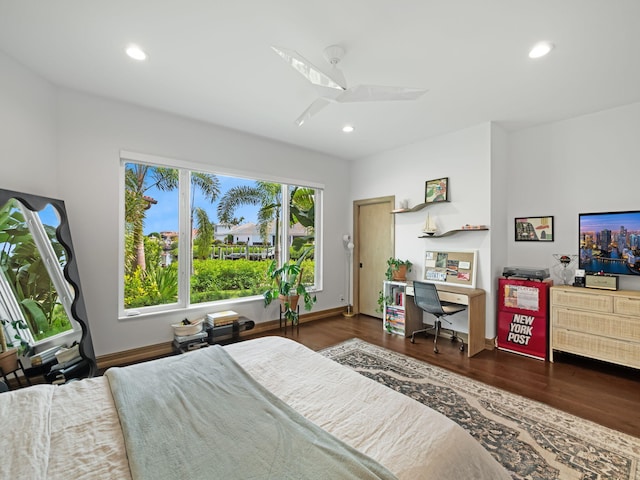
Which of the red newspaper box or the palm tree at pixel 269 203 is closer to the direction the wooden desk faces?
the palm tree

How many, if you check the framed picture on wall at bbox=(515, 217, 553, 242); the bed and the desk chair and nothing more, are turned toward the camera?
1

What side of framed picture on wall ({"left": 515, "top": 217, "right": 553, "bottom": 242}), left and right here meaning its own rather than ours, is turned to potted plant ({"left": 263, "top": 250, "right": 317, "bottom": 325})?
right

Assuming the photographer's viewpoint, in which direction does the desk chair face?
facing away from the viewer and to the right of the viewer

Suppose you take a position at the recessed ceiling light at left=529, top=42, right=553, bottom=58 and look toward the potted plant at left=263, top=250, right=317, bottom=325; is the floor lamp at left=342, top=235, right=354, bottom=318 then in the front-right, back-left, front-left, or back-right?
front-right

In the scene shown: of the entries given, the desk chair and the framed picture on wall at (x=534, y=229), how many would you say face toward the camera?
1

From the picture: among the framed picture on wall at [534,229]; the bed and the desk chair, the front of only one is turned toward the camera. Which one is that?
the framed picture on wall

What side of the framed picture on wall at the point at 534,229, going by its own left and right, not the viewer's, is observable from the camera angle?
front

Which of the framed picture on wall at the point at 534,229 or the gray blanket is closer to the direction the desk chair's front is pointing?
the framed picture on wall

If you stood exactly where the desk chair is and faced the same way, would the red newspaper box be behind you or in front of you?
in front

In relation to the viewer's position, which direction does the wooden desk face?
facing the viewer and to the left of the viewer

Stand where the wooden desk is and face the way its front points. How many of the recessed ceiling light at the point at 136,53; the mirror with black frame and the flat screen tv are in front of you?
2

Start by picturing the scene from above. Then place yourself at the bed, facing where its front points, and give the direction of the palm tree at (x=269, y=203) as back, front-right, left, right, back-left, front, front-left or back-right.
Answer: front-left

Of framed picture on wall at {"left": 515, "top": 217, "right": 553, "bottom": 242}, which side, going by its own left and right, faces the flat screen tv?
left

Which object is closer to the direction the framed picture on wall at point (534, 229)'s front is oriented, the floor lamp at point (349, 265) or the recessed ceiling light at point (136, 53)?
the recessed ceiling light

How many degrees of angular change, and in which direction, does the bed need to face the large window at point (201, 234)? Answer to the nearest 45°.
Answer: approximately 45° to its left

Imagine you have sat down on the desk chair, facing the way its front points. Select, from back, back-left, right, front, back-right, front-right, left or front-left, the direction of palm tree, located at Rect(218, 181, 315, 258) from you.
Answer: back-left

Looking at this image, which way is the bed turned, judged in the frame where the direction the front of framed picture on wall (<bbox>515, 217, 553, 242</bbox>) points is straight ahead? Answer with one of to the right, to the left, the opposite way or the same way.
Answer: the opposite way

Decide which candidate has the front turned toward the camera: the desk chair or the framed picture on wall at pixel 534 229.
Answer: the framed picture on wall
